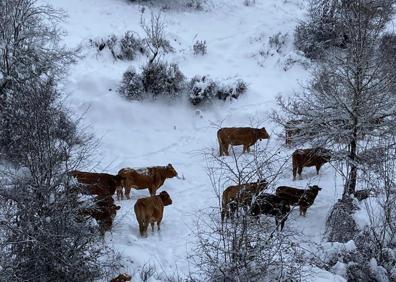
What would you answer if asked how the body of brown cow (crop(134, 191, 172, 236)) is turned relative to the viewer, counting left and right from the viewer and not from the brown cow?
facing away from the viewer and to the right of the viewer

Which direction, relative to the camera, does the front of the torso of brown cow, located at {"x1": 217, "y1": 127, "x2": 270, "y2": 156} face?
to the viewer's right

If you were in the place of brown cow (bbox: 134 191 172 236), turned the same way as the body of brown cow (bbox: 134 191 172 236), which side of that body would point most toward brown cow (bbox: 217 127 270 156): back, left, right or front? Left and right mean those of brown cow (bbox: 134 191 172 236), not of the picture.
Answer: front

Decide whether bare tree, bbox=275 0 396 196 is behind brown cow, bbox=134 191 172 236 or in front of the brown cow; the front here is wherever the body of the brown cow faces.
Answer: in front

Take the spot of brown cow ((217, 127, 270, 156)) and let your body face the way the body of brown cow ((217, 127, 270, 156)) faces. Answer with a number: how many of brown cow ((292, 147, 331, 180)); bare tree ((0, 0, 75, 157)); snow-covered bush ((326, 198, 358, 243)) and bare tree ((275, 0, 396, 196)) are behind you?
1

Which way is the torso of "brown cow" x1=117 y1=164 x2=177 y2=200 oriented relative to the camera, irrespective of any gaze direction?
to the viewer's right

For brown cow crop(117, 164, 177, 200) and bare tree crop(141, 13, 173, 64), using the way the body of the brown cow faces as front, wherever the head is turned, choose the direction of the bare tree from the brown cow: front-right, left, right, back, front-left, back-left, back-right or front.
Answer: left

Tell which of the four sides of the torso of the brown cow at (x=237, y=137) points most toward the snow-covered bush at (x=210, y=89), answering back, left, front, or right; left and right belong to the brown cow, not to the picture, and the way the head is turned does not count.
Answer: left

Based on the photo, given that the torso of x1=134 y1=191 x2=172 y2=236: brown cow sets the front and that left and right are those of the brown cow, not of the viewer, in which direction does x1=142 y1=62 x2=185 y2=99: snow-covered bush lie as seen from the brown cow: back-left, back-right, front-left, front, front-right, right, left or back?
front-left

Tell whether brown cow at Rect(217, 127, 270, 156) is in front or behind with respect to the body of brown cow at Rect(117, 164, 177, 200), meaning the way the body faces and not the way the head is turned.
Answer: in front
